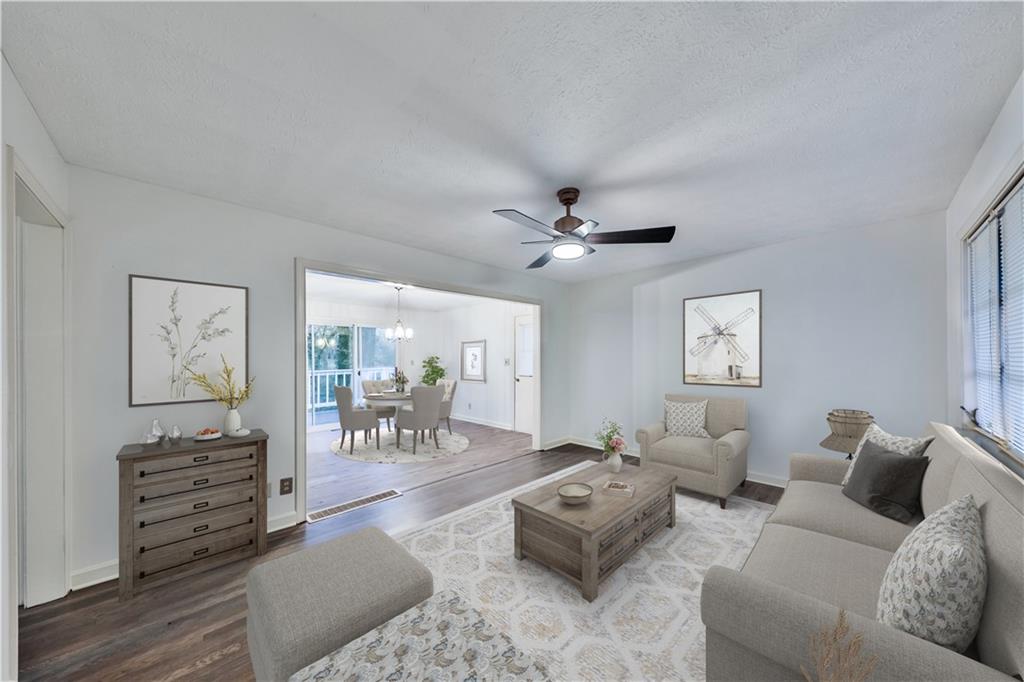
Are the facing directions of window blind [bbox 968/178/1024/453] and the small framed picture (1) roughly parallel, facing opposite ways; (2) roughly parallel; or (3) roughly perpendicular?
roughly perpendicular

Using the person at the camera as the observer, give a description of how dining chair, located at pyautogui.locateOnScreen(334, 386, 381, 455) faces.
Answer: facing away from the viewer and to the right of the viewer

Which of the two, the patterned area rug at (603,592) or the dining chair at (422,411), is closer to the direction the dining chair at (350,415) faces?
the dining chair

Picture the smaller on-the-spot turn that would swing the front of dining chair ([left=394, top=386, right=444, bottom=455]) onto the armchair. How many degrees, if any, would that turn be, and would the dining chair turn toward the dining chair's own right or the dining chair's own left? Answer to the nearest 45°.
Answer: approximately 180°

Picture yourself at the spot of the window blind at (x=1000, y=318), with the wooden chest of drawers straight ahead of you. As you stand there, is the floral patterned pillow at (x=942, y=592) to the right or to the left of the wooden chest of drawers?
left

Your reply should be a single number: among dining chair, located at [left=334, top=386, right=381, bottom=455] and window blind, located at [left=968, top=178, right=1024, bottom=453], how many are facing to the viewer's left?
1

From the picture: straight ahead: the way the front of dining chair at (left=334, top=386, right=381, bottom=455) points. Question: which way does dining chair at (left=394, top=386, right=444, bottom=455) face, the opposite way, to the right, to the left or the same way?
to the left

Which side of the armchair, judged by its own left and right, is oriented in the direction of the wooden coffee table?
front

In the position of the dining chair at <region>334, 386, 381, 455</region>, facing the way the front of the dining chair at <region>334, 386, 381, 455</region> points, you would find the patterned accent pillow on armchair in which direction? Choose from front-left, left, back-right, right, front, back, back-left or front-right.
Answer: right

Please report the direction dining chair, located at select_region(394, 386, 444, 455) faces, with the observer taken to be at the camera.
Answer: facing away from the viewer and to the left of the viewer

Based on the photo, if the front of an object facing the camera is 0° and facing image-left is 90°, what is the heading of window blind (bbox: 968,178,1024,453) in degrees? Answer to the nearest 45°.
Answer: approximately 90°

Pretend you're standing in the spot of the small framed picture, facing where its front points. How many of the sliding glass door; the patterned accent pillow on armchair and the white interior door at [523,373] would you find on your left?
2

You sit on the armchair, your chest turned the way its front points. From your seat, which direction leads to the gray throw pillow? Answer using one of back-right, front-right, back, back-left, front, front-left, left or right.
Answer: left

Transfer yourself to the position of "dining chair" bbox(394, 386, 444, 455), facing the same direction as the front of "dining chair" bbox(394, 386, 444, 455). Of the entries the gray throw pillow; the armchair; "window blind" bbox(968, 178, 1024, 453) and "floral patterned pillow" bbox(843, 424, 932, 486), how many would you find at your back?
4

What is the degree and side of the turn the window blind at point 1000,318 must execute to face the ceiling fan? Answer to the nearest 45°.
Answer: approximately 45° to its left

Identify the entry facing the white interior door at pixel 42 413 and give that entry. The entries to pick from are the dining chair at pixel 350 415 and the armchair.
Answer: the armchair
